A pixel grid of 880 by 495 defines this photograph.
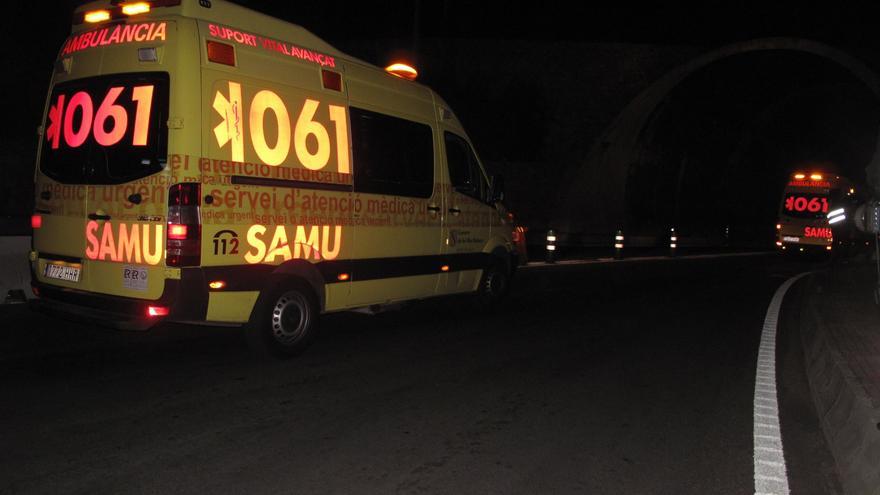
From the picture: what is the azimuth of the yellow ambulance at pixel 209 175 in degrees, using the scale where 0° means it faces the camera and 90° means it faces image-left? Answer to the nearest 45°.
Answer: approximately 225°
